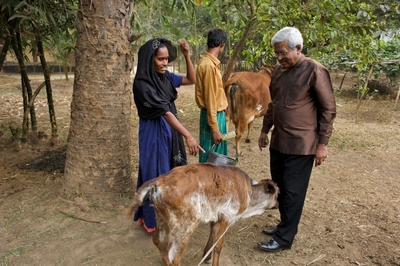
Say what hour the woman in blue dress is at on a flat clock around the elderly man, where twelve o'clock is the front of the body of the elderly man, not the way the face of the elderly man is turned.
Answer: The woman in blue dress is roughly at 1 o'clock from the elderly man.

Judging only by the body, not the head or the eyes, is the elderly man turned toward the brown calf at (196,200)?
yes

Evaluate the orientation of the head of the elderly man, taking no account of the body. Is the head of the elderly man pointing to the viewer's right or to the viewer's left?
to the viewer's left

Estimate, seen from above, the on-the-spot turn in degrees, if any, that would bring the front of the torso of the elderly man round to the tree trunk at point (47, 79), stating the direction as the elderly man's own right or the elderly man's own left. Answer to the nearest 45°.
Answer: approximately 45° to the elderly man's own right

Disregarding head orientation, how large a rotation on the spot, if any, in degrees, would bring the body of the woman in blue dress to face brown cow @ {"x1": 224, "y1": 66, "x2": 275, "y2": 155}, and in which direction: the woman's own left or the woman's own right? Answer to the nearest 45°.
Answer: approximately 90° to the woman's own left

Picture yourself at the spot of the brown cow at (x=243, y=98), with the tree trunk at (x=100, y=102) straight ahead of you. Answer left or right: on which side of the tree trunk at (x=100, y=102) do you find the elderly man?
left

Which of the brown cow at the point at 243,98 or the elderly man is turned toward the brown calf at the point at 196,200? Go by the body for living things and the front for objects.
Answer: the elderly man

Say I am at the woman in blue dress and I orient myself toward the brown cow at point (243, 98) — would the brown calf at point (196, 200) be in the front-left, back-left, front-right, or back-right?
back-right

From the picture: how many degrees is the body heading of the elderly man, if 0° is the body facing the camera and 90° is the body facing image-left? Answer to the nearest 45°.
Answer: approximately 45°
